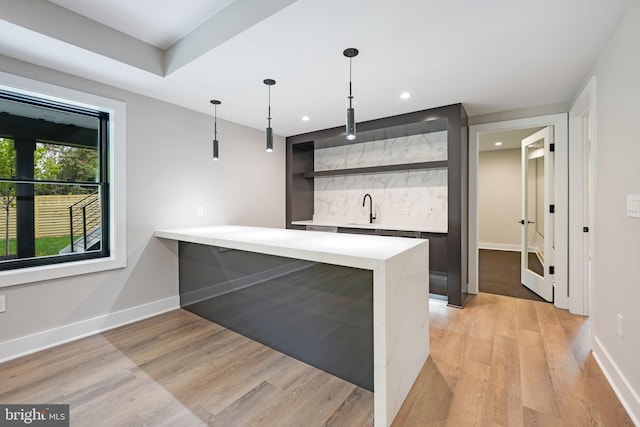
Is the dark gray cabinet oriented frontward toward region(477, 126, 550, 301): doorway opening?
no

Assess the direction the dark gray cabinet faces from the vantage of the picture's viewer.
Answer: facing the viewer and to the left of the viewer

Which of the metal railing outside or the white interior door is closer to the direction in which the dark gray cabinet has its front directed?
the metal railing outside

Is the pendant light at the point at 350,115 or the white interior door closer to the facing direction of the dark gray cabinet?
the pendant light

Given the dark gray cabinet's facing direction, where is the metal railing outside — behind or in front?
in front

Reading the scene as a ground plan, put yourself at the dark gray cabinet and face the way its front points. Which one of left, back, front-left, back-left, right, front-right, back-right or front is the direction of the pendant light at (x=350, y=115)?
front

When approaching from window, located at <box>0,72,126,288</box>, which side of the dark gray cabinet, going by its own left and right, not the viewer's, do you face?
front

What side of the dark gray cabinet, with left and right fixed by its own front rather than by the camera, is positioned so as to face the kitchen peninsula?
front

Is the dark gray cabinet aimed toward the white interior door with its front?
no

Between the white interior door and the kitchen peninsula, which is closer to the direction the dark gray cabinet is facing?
the kitchen peninsula
